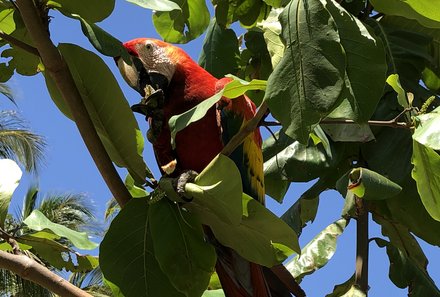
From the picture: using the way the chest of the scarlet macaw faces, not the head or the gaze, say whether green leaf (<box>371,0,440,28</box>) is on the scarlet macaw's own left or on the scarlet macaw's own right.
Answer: on the scarlet macaw's own left

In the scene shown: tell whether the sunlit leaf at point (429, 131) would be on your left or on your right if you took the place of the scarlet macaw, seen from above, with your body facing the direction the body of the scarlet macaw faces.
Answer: on your left

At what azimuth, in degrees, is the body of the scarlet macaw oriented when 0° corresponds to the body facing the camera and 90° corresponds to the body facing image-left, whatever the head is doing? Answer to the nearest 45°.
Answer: approximately 90°

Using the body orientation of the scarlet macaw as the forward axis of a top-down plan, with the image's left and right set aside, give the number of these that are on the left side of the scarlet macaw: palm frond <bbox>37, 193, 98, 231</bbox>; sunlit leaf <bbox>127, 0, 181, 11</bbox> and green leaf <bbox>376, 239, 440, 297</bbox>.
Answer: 1
